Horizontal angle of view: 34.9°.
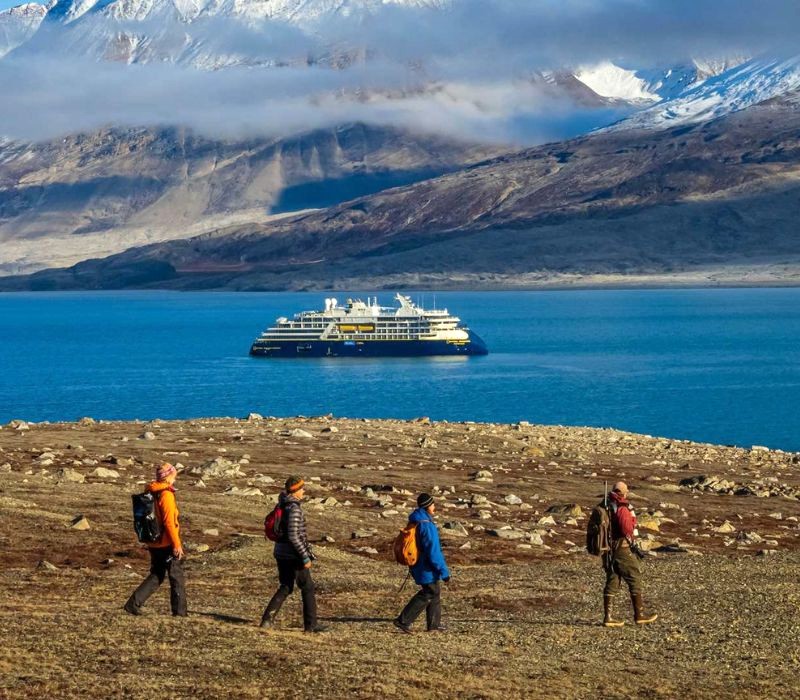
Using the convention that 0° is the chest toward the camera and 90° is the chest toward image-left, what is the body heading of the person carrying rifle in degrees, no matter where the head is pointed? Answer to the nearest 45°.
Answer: approximately 270°

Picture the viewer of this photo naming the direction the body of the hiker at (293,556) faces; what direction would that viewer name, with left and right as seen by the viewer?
facing to the right of the viewer

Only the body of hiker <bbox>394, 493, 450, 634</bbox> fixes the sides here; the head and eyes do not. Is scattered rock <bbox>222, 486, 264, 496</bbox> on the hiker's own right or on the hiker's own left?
on the hiker's own left

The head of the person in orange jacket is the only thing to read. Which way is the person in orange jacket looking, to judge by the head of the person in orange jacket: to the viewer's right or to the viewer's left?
to the viewer's right

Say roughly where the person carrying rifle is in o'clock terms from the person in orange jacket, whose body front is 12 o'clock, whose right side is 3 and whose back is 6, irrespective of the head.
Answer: The person carrying rifle is roughly at 12 o'clock from the person in orange jacket.

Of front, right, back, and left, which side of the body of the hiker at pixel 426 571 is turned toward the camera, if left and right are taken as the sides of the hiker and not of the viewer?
right

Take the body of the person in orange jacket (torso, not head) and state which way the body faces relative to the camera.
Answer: to the viewer's right

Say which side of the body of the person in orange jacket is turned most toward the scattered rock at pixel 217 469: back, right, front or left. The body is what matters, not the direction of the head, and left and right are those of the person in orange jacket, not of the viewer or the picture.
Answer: left

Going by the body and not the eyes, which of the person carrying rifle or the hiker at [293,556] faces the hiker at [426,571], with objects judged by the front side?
the hiker at [293,556]

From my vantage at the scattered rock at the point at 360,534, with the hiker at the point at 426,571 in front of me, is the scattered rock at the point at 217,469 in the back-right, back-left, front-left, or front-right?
back-right

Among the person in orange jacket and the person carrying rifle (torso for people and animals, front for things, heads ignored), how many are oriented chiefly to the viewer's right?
2
